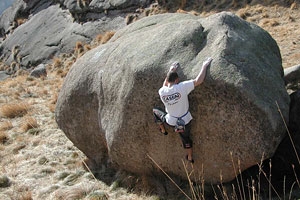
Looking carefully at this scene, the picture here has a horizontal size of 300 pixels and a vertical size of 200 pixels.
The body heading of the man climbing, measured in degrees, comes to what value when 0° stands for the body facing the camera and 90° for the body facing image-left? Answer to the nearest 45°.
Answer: approximately 180°

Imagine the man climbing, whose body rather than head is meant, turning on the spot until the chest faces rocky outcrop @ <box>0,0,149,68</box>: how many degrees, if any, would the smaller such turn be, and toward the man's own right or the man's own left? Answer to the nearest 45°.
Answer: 0° — they already face it

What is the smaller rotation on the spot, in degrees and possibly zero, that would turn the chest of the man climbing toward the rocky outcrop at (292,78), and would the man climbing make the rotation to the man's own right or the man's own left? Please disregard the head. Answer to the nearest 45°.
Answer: approximately 45° to the man's own right
